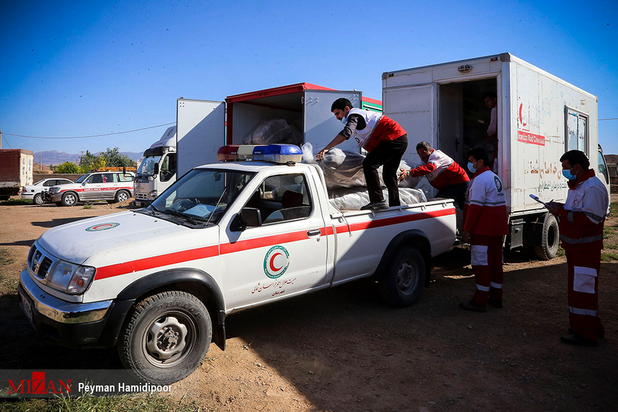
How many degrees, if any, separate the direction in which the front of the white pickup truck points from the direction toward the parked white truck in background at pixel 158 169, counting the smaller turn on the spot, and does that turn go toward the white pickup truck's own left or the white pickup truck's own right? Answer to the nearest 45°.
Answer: approximately 135° to the white pickup truck's own right

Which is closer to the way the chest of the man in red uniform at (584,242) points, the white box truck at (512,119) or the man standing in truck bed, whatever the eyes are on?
the man standing in truck bed

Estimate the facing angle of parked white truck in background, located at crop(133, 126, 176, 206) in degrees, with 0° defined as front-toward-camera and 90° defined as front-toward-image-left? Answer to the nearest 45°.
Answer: approximately 45°

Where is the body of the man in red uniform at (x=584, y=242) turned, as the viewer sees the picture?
to the viewer's left

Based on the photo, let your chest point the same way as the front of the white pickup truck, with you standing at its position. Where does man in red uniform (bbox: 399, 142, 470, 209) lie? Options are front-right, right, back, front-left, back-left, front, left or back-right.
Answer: back

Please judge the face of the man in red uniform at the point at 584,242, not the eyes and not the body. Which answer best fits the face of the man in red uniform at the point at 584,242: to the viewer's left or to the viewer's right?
to the viewer's left

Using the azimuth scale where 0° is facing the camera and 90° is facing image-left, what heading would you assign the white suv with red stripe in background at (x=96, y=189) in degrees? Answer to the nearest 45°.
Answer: approximately 90°

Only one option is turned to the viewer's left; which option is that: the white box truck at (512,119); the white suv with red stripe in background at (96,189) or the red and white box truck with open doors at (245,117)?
the white suv with red stripe in background

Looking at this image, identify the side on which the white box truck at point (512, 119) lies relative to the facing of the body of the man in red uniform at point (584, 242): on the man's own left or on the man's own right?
on the man's own right

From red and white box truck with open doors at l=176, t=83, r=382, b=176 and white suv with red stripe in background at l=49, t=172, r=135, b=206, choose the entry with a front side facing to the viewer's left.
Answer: the white suv with red stripe in background

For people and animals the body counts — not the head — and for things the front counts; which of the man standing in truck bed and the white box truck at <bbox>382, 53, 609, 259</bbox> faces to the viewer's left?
the man standing in truck bed

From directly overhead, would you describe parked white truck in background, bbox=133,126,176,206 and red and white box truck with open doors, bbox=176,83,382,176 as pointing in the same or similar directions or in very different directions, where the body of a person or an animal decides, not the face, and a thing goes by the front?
very different directions
